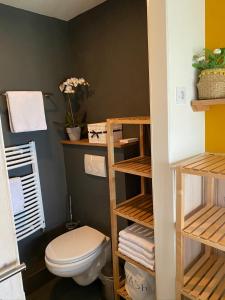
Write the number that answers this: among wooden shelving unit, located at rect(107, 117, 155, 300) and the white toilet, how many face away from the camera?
0

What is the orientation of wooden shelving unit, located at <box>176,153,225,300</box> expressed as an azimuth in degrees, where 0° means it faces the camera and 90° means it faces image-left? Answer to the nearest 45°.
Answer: approximately 45°

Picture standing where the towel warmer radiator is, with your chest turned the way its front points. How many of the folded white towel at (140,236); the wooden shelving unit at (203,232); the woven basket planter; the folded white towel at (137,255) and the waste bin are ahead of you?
5

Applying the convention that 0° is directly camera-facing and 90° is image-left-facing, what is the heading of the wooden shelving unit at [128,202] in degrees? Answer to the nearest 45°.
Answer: approximately 45°

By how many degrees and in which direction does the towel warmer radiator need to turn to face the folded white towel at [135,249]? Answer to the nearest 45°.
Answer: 0° — it already faces it

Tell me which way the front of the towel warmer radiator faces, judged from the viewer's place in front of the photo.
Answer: facing the viewer and to the right of the viewer

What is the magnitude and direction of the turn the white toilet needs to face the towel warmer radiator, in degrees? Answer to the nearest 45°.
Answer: approximately 90° to its right

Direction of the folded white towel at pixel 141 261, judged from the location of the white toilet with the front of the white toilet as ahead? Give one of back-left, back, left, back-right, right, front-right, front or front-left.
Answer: left
